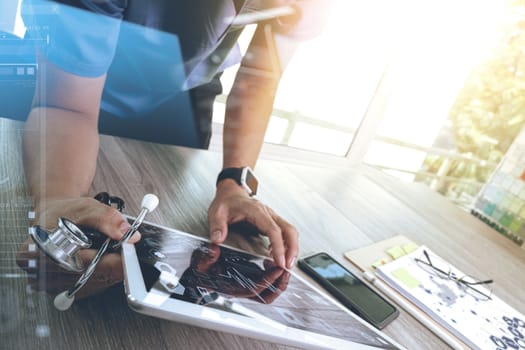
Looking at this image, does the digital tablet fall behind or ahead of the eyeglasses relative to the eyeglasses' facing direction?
ahead

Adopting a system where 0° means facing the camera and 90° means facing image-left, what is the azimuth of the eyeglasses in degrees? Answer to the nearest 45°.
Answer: approximately 45°
